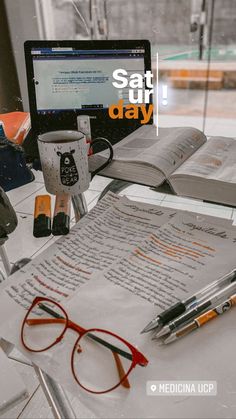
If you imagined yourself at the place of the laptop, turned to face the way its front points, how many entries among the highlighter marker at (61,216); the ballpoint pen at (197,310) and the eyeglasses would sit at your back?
0

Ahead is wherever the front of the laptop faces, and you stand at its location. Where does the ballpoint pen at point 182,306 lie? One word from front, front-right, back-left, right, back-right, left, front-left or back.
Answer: front

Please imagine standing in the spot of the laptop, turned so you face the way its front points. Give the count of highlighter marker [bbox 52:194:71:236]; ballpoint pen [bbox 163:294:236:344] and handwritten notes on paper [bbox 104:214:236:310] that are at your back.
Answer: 0

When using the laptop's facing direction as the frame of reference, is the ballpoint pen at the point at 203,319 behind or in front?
in front

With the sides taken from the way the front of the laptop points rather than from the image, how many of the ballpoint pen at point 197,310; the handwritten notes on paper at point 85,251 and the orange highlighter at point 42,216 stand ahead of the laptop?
3

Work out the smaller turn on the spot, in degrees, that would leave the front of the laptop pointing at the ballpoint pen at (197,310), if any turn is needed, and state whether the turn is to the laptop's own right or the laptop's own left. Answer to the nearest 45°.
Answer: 0° — it already faces it

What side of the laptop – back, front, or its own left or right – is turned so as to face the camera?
front

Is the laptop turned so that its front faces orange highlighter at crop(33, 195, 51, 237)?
yes

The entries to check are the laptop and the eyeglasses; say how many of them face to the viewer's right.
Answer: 0

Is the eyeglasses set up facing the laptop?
no

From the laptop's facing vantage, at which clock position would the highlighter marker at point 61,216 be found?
The highlighter marker is roughly at 12 o'clock from the laptop.
